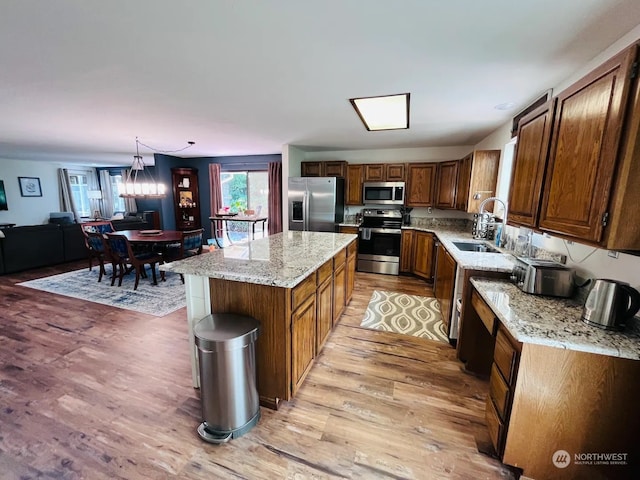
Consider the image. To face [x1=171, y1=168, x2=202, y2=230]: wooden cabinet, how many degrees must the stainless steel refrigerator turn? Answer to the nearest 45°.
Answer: approximately 135° to its right

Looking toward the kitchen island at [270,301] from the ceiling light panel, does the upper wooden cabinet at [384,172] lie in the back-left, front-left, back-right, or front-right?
back-right

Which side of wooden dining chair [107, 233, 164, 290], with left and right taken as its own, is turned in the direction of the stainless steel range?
right

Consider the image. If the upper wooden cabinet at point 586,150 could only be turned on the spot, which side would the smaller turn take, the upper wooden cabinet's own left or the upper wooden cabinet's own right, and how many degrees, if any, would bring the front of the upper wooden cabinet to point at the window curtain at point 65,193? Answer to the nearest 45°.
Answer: approximately 45° to the upper wooden cabinet's own right

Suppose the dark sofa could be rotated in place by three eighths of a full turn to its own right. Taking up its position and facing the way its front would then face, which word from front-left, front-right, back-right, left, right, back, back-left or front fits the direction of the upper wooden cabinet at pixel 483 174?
front-right

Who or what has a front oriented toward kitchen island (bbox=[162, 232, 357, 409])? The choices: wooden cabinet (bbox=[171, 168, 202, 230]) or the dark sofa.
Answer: the wooden cabinet

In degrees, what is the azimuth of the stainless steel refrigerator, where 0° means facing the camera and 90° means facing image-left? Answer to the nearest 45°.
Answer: approximately 0°

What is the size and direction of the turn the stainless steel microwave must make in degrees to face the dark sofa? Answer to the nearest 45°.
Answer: approximately 90° to its right

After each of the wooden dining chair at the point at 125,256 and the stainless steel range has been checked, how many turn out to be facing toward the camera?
1

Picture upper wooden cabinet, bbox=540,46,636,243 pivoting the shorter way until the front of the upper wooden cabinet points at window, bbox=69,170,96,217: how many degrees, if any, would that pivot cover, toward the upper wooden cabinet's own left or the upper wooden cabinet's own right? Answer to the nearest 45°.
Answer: approximately 45° to the upper wooden cabinet's own right

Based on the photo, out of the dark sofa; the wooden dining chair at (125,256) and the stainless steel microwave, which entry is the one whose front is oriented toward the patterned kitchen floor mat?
the stainless steel microwave

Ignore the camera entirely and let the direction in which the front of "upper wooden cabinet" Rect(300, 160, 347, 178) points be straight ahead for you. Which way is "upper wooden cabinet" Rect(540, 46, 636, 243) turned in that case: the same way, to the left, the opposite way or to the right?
to the right
